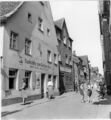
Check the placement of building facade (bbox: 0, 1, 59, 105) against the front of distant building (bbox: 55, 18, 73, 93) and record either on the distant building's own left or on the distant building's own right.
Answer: on the distant building's own right

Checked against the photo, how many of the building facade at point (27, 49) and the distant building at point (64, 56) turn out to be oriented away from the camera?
0

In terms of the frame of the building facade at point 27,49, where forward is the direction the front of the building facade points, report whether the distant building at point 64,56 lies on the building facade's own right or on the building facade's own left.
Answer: on the building facade's own left

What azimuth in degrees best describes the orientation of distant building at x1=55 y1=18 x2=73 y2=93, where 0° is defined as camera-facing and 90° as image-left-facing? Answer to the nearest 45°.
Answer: approximately 315°

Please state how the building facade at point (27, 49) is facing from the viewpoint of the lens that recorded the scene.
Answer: facing the viewer and to the right of the viewer

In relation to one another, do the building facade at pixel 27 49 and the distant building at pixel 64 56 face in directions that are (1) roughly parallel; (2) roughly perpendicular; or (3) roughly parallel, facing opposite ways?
roughly parallel
